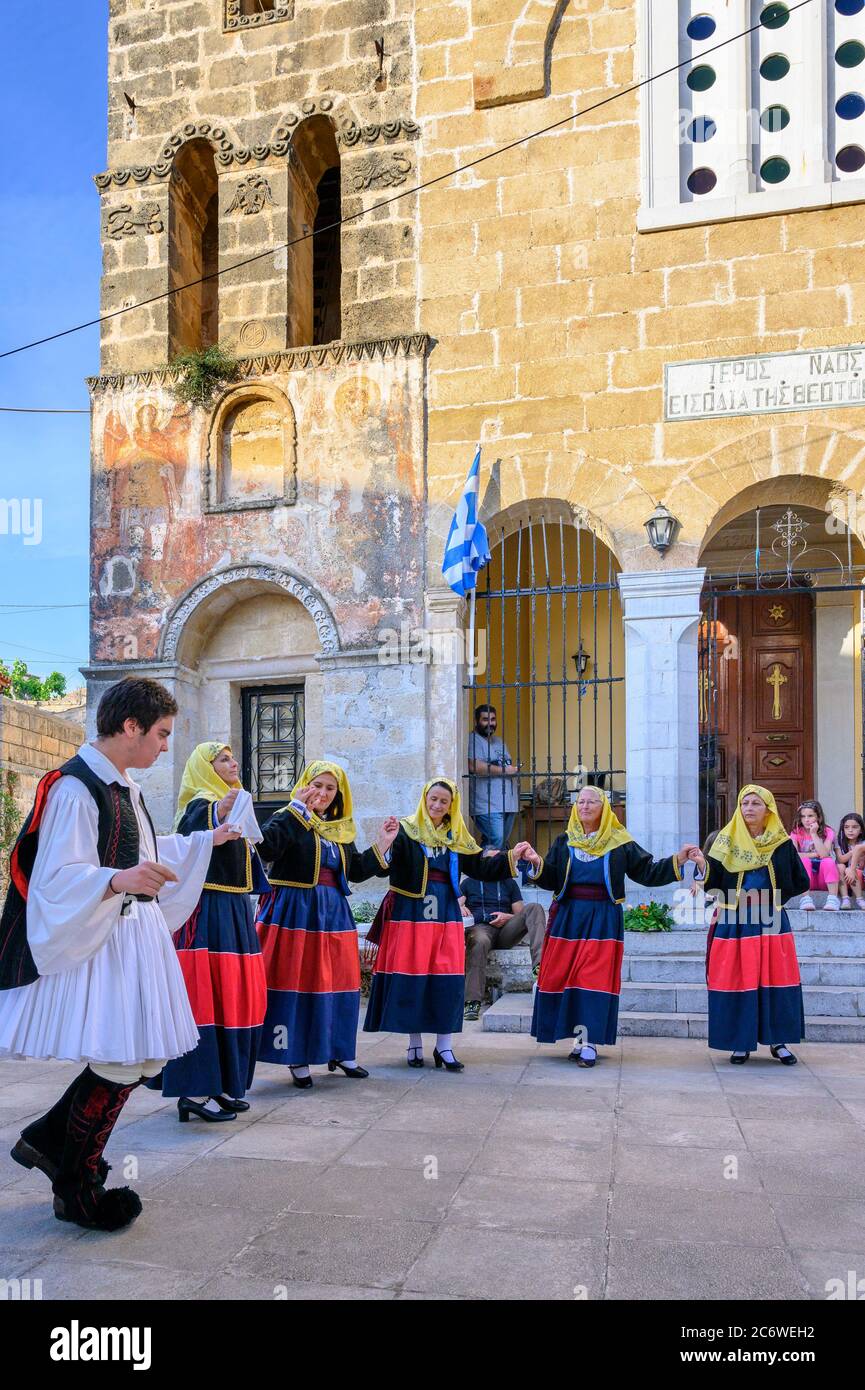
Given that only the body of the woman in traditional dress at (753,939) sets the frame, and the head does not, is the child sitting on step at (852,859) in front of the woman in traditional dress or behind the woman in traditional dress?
behind

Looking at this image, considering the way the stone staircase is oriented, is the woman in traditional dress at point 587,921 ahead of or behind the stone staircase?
ahead

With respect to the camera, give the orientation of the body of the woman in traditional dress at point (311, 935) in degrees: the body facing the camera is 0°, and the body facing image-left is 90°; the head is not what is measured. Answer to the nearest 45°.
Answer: approximately 315°

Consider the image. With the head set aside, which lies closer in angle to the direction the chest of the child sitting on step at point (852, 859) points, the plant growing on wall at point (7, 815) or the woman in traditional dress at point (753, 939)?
the woman in traditional dress

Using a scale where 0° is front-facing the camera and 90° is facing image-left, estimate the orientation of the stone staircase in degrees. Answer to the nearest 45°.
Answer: approximately 0°

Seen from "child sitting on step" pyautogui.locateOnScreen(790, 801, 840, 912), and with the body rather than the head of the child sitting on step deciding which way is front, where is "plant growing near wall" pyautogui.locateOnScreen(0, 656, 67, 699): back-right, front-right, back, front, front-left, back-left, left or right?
back-right
